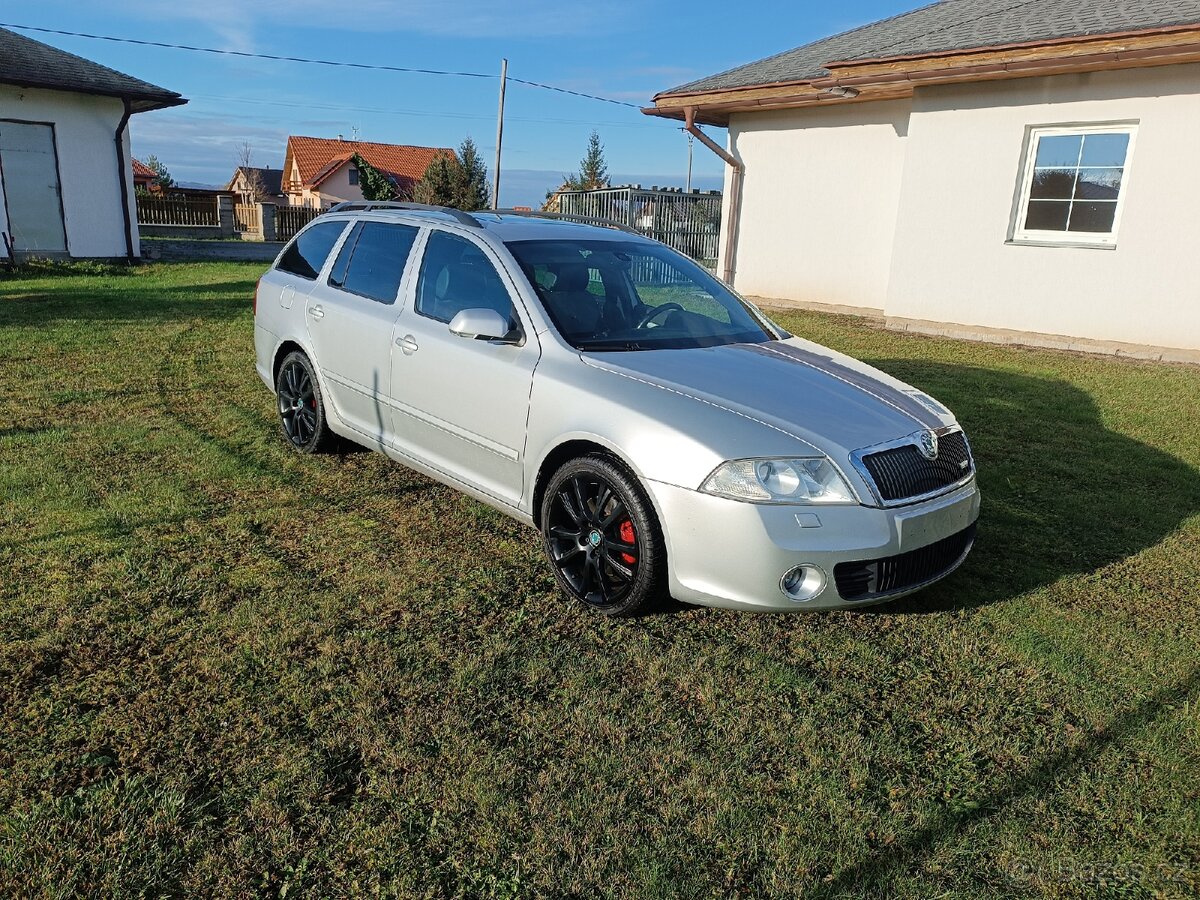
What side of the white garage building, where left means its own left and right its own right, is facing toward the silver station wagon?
front

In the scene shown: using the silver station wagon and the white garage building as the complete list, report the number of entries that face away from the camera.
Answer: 0

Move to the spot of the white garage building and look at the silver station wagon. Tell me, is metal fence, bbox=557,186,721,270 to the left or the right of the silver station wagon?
left

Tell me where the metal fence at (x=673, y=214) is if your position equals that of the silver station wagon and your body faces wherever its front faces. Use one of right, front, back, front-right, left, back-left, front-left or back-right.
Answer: back-left

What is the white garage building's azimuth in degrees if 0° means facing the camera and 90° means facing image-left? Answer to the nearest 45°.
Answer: approximately 0°

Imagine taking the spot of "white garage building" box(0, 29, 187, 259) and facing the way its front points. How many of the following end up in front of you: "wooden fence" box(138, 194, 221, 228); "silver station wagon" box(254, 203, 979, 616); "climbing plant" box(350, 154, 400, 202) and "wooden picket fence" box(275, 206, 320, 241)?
1

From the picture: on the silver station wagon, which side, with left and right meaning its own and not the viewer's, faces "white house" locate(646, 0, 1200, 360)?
left

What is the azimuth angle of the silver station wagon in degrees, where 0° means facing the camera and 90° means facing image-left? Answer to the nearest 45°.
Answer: approximately 315°

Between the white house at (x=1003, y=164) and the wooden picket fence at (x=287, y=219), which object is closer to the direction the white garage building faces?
the white house

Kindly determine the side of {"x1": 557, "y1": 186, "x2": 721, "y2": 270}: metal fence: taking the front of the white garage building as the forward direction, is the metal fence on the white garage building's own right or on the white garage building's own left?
on the white garage building's own left

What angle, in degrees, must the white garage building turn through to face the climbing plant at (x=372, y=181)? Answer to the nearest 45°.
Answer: approximately 135° to its left

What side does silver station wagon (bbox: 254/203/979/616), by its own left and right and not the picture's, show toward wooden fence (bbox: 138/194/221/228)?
back

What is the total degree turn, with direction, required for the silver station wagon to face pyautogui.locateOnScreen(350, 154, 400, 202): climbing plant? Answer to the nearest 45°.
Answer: approximately 135° to its left

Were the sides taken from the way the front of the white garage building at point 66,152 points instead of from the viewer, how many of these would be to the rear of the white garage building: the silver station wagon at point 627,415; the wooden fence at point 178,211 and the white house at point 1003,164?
1
